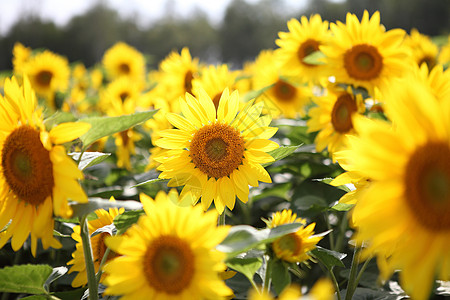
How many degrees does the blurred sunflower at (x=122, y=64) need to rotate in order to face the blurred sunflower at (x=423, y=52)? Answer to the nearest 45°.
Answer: approximately 45° to its left

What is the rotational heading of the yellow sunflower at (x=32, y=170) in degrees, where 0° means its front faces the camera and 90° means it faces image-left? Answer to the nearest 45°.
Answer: approximately 45°

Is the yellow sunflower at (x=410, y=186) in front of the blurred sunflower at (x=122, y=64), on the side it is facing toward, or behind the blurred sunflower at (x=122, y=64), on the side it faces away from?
in front

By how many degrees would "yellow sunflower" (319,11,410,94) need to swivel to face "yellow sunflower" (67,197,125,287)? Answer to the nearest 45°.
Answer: approximately 45° to its right

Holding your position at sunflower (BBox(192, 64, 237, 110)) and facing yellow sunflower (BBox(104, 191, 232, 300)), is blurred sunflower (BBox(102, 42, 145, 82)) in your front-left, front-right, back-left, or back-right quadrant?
back-right

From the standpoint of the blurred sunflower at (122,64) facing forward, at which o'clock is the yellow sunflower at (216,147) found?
The yellow sunflower is roughly at 12 o'clock from the blurred sunflower.

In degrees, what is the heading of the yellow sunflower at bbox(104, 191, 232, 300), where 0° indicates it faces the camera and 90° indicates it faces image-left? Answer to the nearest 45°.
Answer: approximately 0°

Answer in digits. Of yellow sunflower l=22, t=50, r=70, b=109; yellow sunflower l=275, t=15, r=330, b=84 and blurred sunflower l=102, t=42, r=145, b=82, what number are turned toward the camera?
3

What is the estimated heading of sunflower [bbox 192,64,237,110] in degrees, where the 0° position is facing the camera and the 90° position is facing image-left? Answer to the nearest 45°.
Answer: approximately 0°
